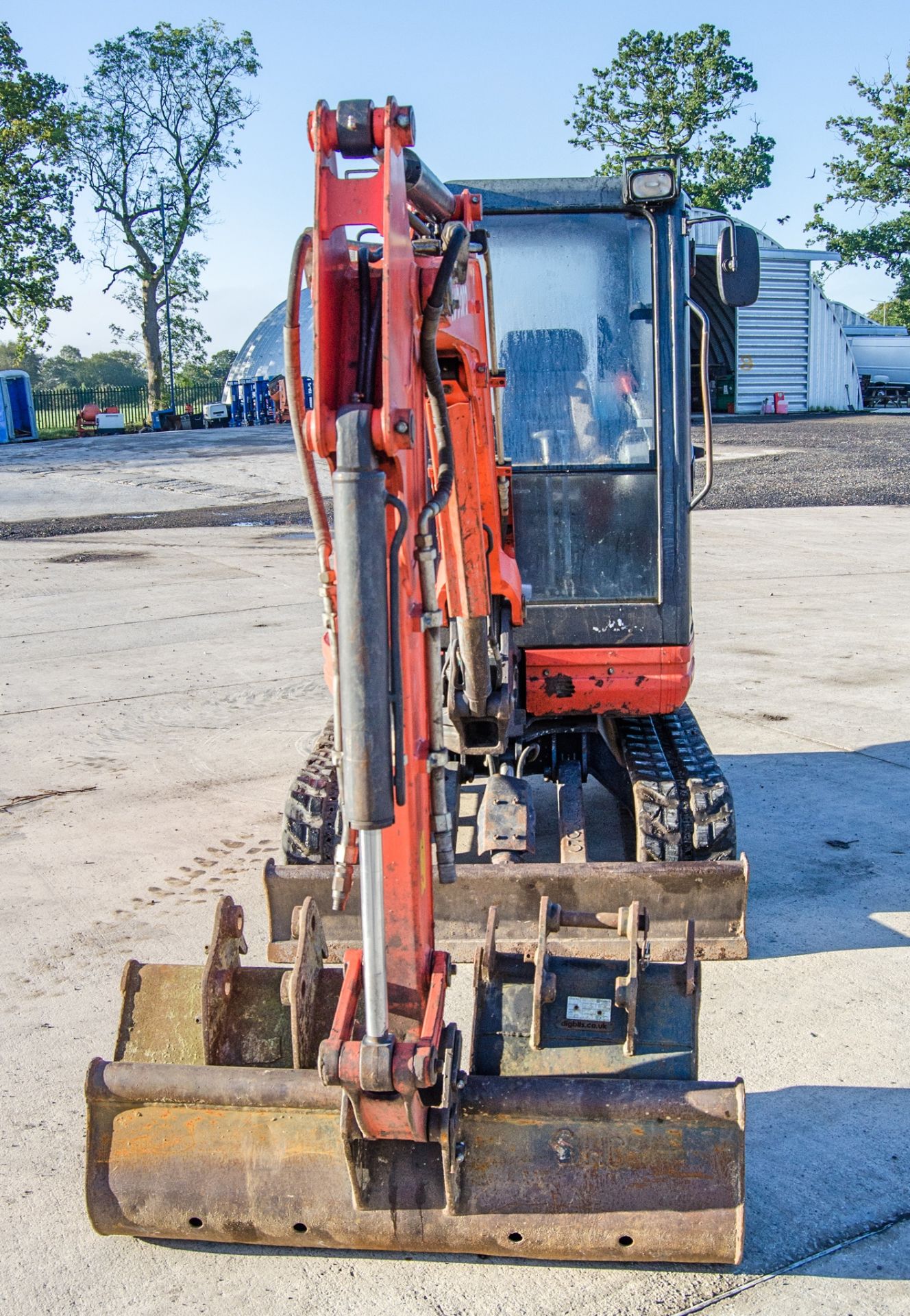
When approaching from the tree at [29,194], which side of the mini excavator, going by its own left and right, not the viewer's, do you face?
back

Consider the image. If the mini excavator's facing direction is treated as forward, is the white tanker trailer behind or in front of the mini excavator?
behind

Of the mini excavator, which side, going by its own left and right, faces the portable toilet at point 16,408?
back

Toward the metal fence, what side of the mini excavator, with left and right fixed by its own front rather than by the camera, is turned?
back

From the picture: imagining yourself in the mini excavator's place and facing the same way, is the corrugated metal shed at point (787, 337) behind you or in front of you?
behind

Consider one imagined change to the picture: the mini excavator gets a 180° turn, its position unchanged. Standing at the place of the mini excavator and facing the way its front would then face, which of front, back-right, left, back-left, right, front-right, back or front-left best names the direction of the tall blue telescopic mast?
front

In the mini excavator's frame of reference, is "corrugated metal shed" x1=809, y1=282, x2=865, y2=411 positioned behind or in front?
behind

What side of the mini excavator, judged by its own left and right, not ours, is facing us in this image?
front

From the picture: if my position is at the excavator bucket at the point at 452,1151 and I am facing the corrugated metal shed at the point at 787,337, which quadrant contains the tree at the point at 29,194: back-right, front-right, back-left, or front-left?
front-left

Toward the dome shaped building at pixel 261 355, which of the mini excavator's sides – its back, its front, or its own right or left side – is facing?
back

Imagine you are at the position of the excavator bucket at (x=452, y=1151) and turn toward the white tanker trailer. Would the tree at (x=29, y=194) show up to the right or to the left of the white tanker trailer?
left

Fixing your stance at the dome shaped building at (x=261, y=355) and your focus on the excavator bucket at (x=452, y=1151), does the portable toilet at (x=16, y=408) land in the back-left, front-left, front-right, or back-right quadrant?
front-right
